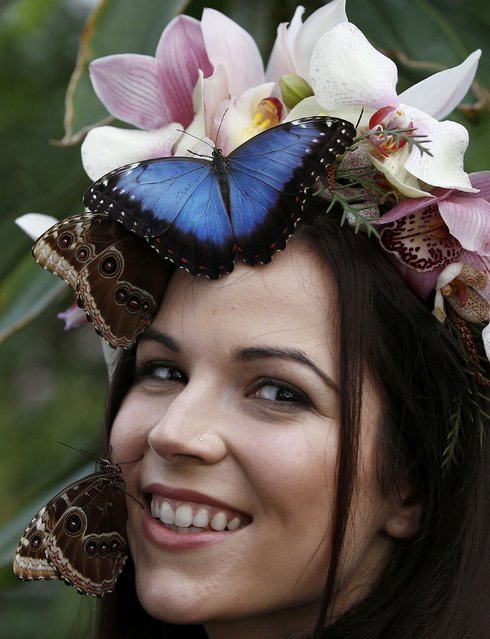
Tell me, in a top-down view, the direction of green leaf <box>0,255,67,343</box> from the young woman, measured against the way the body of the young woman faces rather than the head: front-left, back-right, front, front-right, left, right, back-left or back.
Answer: right

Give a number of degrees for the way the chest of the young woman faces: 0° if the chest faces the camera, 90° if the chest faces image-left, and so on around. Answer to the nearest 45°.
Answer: approximately 45°

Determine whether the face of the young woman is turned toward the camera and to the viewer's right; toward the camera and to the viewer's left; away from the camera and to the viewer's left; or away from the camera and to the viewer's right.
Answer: toward the camera and to the viewer's left

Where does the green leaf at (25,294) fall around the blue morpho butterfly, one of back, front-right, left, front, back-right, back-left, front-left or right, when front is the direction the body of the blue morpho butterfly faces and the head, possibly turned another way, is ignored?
front-left

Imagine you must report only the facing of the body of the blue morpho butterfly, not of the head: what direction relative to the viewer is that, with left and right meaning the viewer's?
facing away from the viewer
